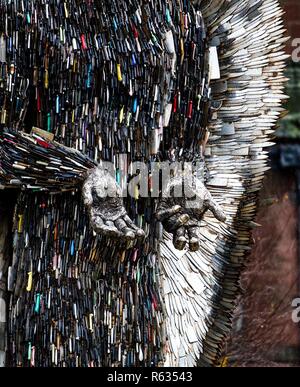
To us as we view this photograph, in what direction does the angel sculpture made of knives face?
facing the viewer and to the right of the viewer
